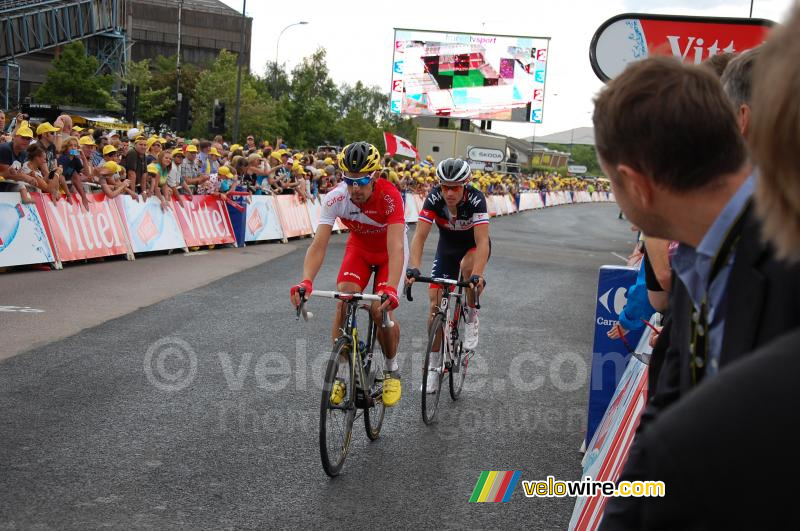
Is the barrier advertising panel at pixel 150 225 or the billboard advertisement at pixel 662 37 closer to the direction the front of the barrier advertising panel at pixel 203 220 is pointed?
the billboard advertisement

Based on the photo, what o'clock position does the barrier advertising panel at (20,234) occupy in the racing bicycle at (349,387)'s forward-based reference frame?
The barrier advertising panel is roughly at 5 o'clock from the racing bicycle.

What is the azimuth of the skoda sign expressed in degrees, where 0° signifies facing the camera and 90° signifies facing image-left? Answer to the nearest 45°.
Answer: approximately 0°

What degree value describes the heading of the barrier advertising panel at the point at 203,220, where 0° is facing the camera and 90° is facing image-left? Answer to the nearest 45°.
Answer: approximately 315°
